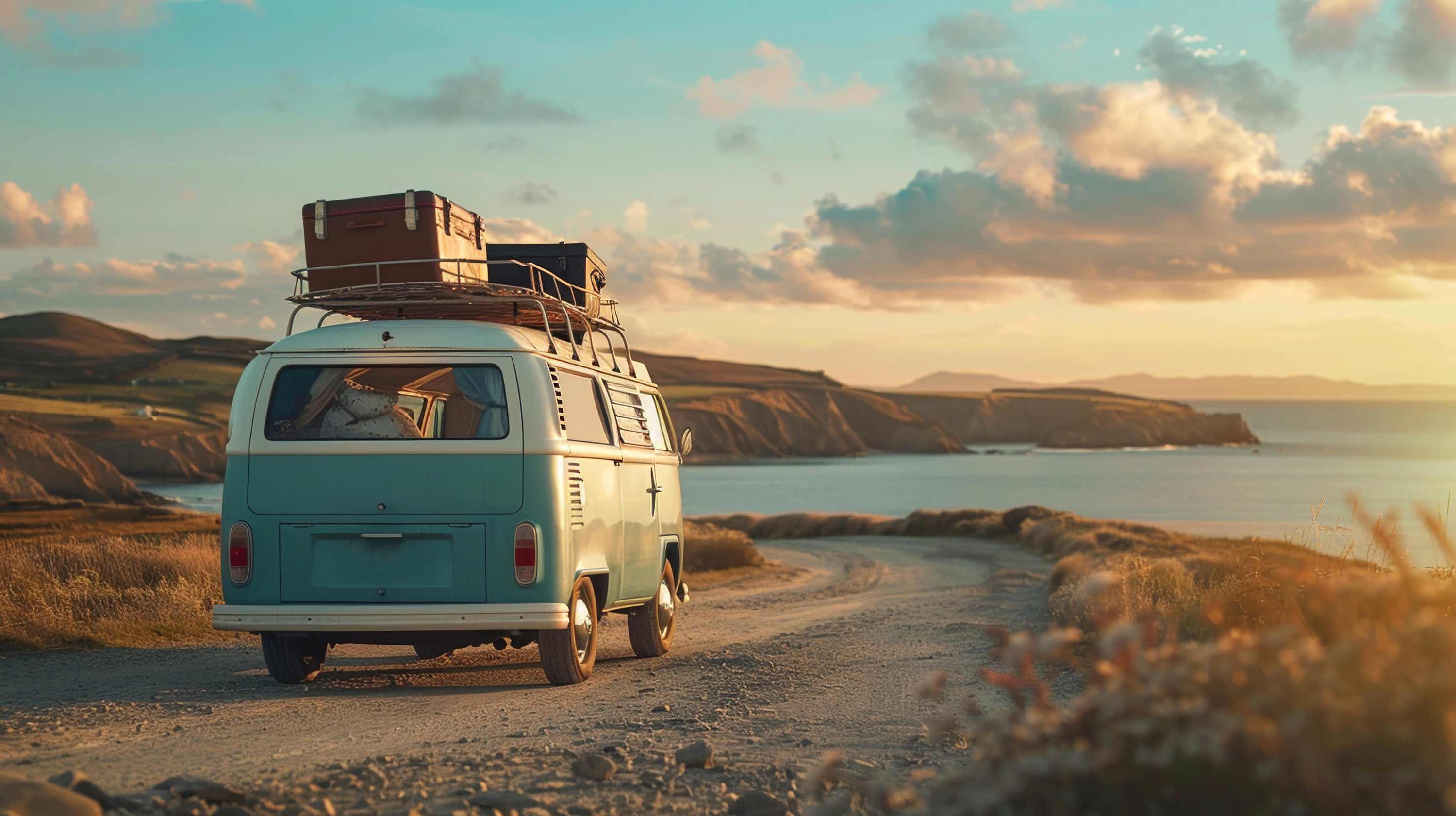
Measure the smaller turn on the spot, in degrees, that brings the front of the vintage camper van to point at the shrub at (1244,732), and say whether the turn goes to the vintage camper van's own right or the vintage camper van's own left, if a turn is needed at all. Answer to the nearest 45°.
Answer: approximately 180°

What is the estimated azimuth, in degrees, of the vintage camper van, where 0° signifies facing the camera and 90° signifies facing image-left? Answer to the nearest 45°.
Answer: approximately 180°

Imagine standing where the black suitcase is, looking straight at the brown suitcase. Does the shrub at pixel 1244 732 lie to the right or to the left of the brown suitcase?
left
